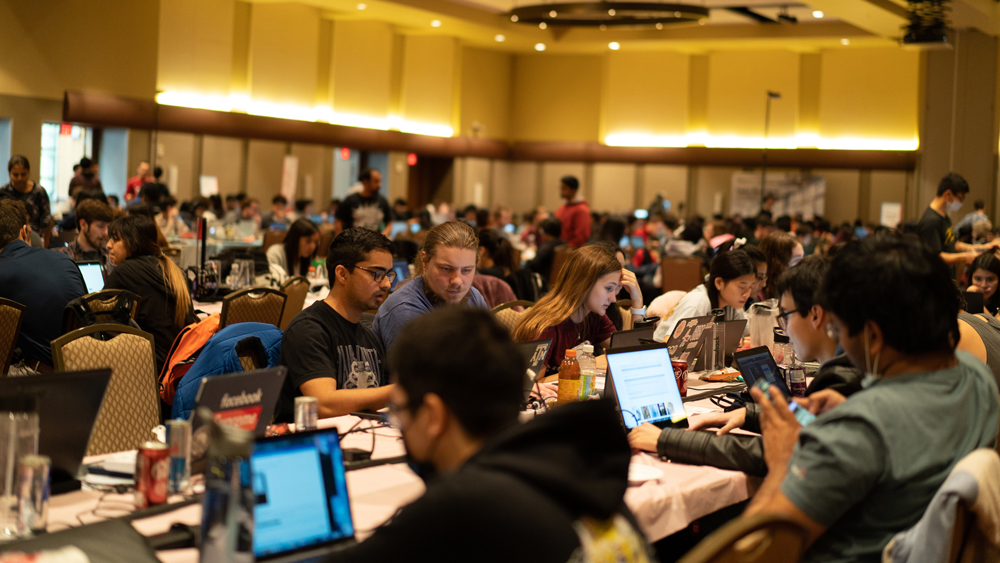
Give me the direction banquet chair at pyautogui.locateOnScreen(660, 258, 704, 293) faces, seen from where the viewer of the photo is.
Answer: facing away from the viewer

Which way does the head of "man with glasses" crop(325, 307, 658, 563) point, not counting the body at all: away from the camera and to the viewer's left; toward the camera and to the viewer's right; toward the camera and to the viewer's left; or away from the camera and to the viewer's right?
away from the camera and to the viewer's left

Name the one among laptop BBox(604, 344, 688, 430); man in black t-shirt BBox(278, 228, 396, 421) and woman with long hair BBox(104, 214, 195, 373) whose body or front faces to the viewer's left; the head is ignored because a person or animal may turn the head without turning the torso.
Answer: the woman with long hair

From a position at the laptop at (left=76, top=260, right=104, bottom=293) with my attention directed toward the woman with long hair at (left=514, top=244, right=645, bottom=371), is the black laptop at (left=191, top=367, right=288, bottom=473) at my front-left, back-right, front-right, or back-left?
front-right

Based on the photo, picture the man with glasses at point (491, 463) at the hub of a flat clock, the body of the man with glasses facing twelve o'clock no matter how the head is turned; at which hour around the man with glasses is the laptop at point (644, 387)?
The laptop is roughly at 2 o'clock from the man with glasses.

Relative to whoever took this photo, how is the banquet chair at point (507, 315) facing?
facing the viewer and to the right of the viewer

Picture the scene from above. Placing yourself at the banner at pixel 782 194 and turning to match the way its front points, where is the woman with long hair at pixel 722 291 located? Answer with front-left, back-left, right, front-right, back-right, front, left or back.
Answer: front

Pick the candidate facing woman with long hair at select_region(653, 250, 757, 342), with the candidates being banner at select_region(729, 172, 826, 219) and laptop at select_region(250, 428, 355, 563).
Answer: the banner

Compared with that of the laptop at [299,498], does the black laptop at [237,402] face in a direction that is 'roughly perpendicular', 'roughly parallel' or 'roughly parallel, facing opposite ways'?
roughly parallel, facing opposite ways

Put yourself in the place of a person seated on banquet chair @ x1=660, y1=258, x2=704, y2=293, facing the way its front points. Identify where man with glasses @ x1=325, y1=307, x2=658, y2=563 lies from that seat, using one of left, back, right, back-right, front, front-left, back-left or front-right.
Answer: back

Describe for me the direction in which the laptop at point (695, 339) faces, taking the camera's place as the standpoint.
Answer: facing away from the viewer and to the right of the viewer

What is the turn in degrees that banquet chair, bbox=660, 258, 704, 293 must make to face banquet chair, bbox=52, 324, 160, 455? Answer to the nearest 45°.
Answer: approximately 180°

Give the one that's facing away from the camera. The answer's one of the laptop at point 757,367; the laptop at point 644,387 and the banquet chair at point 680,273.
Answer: the banquet chair
